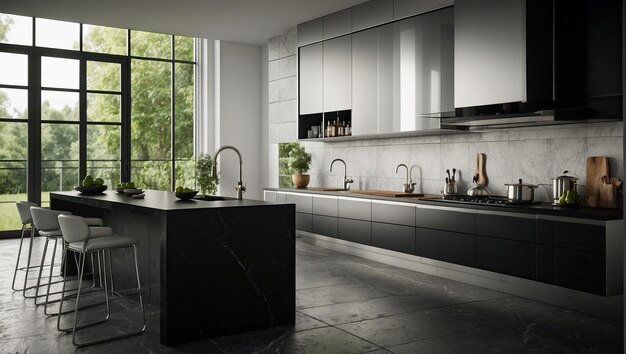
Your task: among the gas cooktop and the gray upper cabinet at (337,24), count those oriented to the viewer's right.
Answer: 0

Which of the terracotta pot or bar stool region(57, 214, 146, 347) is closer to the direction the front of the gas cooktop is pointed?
the bar stool

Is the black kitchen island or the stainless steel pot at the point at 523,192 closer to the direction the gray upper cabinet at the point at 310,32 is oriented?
the black kitchen island

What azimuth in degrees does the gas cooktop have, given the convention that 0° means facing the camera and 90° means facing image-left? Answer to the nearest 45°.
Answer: approximately 45°

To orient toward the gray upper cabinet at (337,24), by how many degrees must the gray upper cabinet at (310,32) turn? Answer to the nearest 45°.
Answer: approximately 90° to its left

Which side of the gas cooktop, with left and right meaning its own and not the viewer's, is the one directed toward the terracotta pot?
right

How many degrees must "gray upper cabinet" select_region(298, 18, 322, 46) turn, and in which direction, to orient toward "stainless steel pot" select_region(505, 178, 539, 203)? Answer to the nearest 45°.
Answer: approximately 90° to its left

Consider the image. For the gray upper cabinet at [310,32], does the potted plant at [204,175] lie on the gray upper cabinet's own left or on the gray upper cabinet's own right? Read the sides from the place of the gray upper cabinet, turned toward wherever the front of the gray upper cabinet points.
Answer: on the gray upper cabinet's own right

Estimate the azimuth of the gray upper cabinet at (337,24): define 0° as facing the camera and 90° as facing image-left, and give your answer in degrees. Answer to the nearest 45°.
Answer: approximately 45°

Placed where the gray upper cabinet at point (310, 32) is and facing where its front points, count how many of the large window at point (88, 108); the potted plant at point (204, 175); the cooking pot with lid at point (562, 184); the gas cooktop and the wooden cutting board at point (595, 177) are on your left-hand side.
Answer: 3

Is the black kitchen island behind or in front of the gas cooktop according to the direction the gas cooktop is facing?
in front

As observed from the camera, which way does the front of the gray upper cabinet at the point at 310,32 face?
facing the viewer and to the left of the viewer

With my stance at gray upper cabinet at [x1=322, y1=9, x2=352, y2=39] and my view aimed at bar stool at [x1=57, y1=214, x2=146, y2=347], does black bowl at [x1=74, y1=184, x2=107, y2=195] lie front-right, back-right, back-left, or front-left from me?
front-right

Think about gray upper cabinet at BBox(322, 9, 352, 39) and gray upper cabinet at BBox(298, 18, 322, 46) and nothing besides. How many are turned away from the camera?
0
